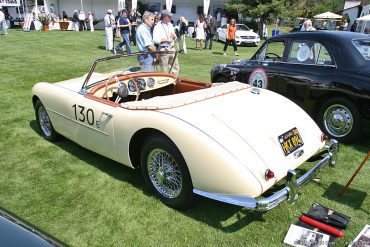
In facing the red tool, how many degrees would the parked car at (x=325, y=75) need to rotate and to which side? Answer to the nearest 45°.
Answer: approximately 135° to its left

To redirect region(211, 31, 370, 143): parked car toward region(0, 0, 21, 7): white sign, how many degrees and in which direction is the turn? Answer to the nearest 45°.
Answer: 0° — it already faces it

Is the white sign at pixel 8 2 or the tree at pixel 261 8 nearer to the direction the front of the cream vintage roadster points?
the white sign

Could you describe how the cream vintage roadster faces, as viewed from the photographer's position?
facing away from the viewer and to the left of the viewer

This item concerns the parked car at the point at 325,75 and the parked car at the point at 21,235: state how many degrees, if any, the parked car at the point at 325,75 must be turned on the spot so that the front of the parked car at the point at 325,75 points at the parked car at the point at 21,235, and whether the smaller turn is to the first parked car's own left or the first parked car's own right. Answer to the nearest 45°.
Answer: approximately 90° to the first parked car's own left

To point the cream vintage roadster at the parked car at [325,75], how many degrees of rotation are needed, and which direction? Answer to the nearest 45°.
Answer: approximately 90° to its right

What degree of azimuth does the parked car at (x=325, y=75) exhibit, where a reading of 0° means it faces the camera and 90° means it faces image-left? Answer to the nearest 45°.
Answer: approximately 135°

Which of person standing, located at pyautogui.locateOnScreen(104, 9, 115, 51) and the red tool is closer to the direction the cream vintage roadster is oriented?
the person standing

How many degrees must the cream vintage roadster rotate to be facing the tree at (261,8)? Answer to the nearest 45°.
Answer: approximately 45° to its right
